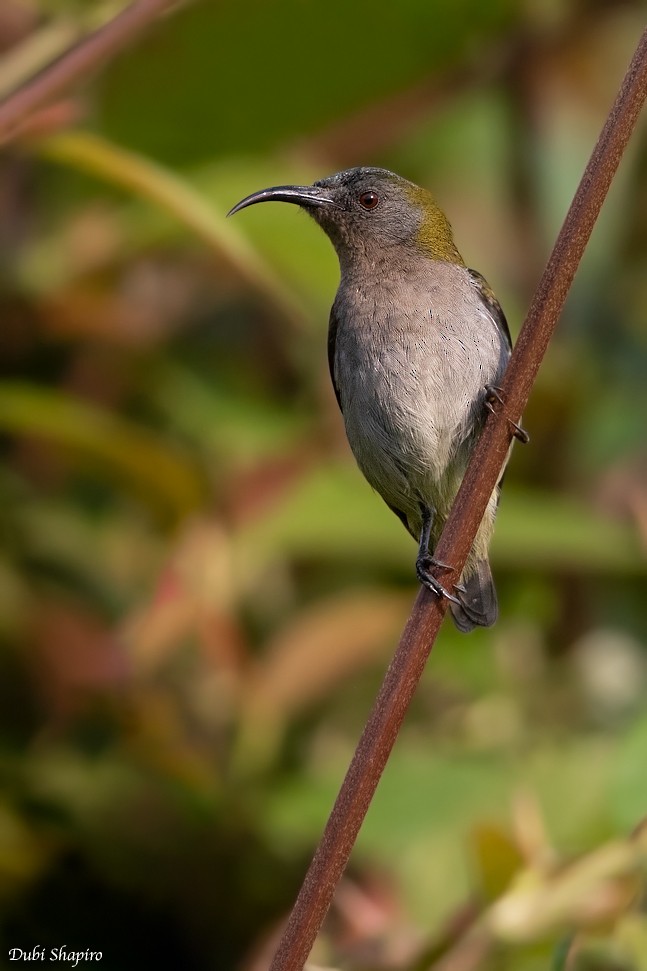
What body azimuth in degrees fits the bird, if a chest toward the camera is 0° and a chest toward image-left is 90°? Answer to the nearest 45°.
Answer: approximately 45°

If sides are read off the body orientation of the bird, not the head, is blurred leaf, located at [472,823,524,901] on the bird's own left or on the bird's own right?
on the bird's own left

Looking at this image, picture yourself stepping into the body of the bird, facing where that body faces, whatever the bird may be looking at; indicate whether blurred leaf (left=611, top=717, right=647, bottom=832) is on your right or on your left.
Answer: on your left
